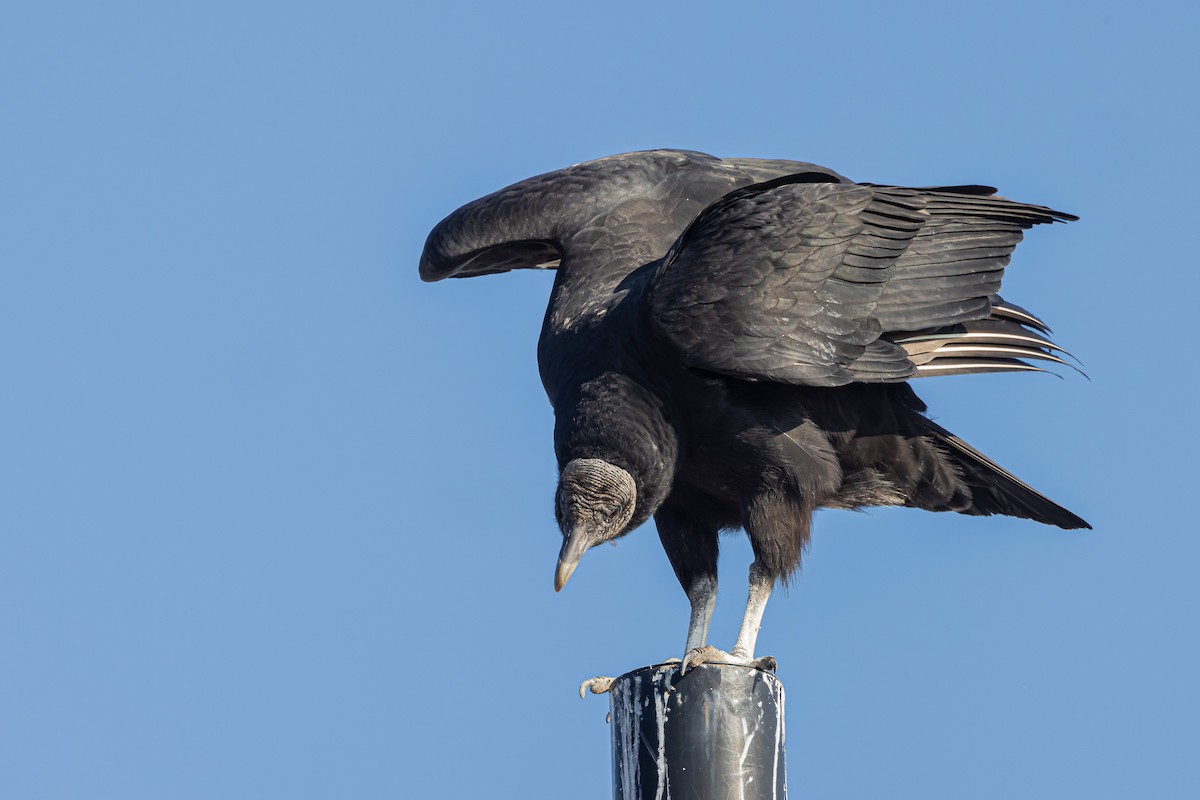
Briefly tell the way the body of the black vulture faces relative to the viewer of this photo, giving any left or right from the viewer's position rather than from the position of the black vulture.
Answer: facing the viewer and to the left of the viewer
